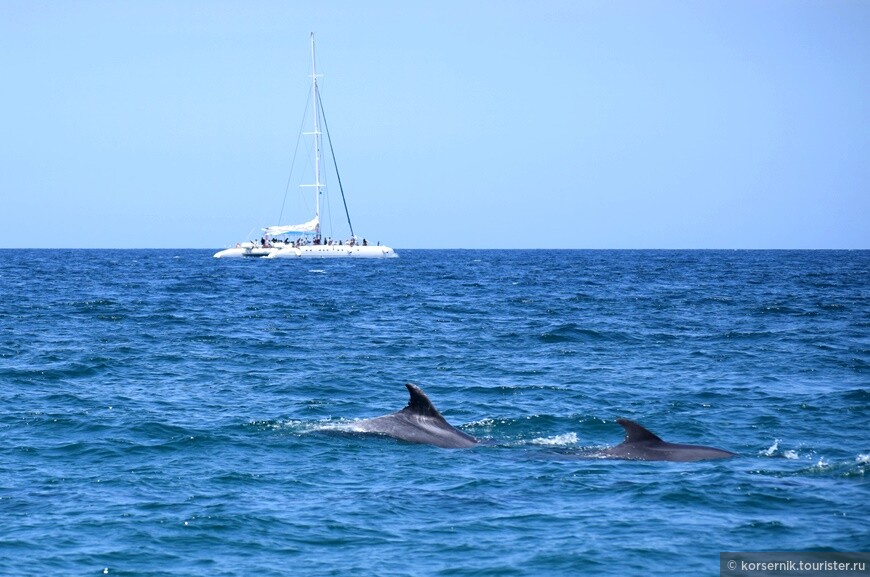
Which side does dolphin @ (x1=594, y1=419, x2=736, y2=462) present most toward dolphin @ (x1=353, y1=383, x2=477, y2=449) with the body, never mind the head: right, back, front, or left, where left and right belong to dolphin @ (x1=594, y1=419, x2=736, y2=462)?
back

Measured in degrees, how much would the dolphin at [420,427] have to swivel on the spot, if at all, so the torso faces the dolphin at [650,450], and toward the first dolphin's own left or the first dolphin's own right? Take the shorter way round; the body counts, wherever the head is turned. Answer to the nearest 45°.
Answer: approximately 45° to the first dolphin's own right

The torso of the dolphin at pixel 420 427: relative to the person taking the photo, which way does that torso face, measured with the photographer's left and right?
facing to the right of the viewer

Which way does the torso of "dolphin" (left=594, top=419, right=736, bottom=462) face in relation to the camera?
to the viewer's right

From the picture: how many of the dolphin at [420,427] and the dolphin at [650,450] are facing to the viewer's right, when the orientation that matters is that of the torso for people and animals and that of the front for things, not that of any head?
2
